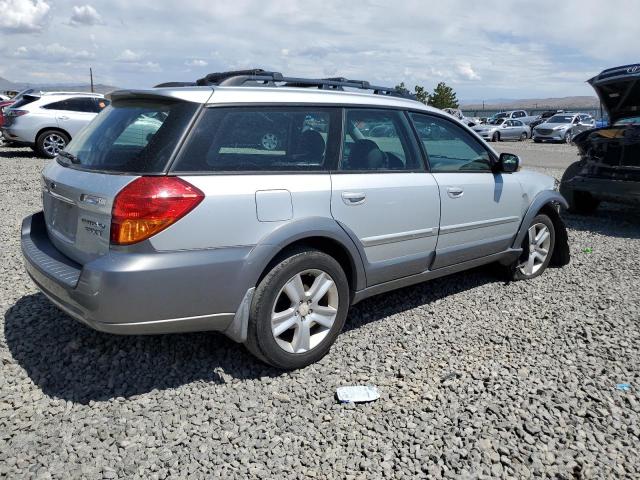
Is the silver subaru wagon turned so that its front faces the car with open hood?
yes

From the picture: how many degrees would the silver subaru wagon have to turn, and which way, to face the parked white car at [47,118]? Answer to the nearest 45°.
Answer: approximately 90° to its left

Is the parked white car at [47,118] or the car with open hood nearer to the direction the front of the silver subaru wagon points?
the car with open hood

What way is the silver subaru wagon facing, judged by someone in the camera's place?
facing away from the viewer and to the right of the viewer
